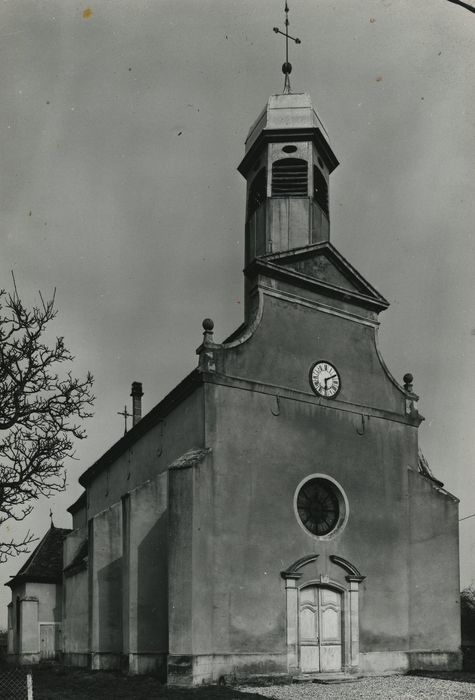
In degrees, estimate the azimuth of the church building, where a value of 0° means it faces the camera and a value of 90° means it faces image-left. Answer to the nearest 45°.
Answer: approximately 315°
